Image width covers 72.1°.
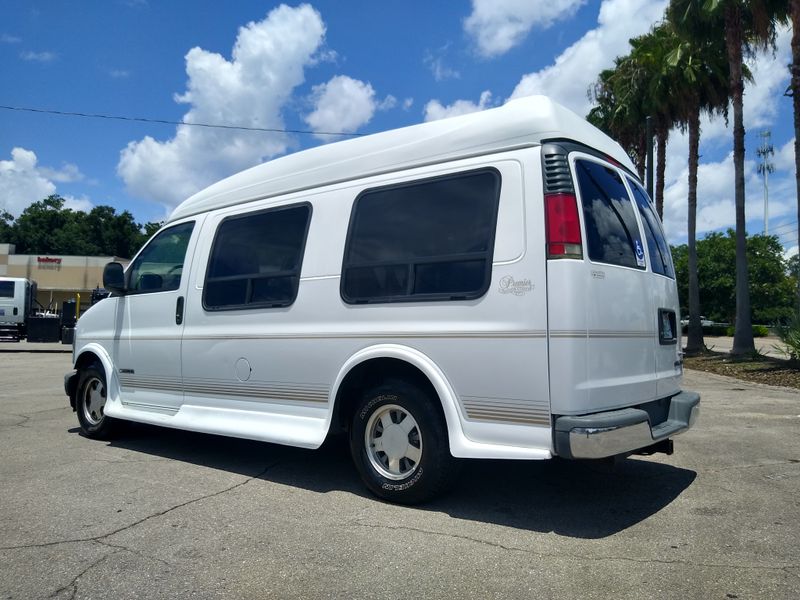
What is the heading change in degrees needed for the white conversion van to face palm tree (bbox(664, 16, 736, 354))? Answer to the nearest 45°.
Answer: approximately 90° to its right

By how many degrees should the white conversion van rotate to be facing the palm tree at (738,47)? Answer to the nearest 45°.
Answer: approximately 90° to its right

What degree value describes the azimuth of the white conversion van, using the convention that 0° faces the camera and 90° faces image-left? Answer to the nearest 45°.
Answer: approximately 135°

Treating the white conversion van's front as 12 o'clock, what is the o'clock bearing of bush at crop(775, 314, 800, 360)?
The bush is roughly at 3 o'clock from the white conversion van.

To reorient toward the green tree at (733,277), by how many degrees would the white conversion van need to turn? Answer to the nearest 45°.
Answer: approximately 90° to its right

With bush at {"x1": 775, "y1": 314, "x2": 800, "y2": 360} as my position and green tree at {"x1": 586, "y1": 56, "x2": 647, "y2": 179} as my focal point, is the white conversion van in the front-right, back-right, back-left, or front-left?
back-left

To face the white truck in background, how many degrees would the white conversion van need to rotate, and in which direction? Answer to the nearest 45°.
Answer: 0° — it already faces it

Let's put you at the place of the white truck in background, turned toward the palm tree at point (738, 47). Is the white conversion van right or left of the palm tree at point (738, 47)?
right

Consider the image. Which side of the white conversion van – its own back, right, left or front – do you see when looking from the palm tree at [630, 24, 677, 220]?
right
